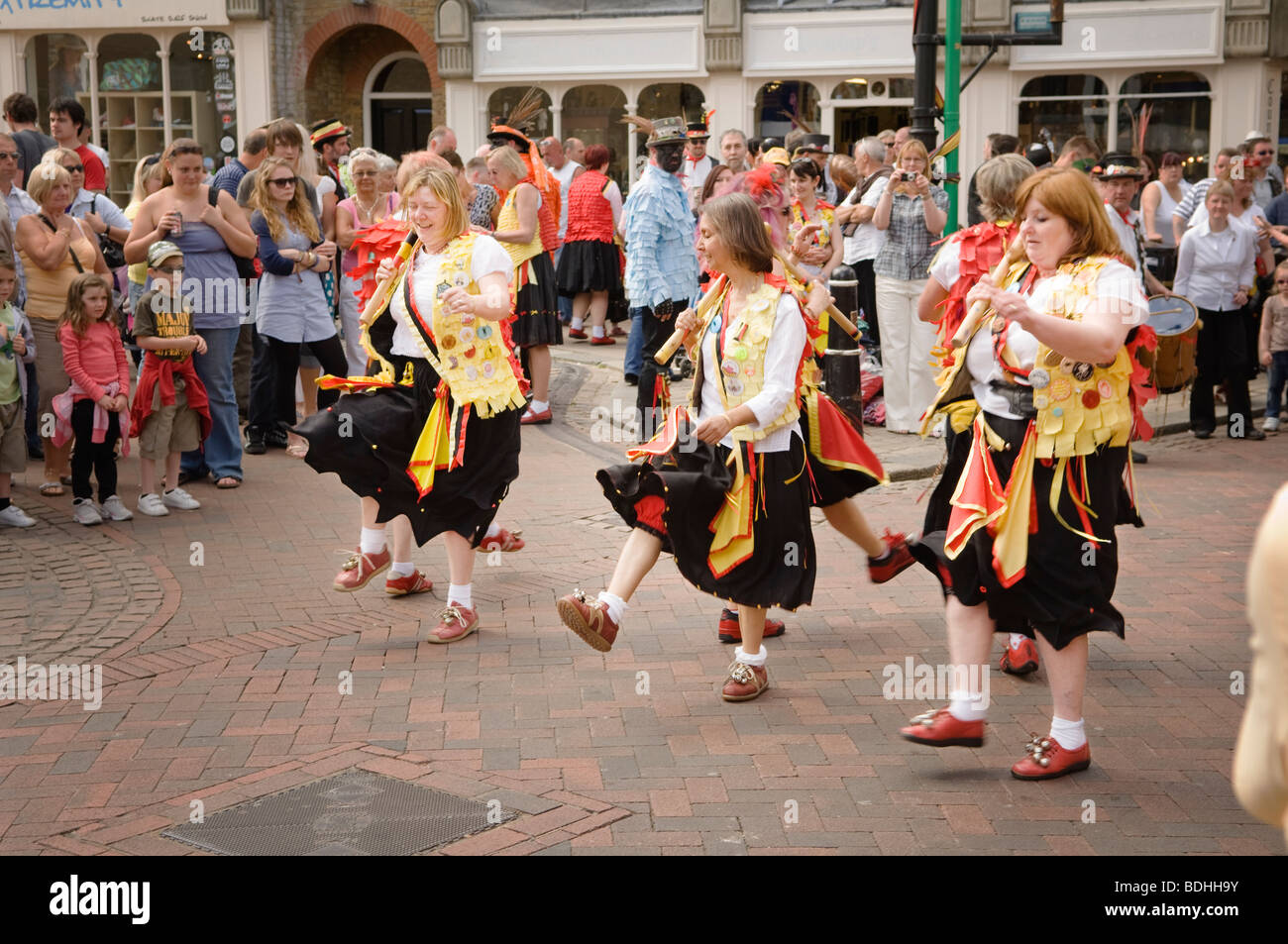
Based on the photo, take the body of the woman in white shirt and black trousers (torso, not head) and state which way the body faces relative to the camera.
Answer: toward the camera

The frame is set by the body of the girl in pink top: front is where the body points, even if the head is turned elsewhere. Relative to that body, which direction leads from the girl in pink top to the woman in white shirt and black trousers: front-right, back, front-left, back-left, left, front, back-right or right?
front-left

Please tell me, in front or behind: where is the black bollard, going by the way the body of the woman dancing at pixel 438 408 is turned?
behind

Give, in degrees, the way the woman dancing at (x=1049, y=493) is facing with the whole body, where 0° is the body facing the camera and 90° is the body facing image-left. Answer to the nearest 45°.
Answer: approximately 45°

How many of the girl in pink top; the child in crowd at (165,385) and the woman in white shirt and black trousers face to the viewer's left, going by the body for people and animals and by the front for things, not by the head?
0

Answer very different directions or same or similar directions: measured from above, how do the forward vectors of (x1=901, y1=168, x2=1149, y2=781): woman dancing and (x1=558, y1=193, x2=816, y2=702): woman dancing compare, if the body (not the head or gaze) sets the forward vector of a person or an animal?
same or similar directions

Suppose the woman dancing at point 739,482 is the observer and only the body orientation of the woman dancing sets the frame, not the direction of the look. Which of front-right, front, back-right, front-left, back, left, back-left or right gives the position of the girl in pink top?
right

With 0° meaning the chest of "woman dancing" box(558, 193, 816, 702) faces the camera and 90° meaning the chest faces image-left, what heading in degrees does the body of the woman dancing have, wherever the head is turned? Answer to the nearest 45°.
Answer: approximately 45°

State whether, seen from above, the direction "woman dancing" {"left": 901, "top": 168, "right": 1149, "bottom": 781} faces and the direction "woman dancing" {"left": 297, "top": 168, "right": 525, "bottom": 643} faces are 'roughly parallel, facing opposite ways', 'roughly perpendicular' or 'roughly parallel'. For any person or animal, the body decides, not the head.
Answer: roughly parallel

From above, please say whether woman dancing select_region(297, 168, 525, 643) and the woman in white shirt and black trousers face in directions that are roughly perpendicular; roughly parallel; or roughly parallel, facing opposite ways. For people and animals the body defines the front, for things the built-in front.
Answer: roughly parallel

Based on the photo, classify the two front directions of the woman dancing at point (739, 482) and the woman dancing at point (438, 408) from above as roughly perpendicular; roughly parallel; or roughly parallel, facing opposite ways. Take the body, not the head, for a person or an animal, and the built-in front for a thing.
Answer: roughly parallel

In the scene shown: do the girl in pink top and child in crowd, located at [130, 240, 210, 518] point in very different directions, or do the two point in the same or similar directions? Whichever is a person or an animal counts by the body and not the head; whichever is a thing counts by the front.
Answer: same or similar directions

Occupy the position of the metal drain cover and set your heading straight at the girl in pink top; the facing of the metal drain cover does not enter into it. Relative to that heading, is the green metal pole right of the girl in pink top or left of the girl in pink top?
right

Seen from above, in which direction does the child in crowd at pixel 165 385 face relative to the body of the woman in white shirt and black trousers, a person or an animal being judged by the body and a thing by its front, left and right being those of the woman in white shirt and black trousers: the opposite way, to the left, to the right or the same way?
to the left

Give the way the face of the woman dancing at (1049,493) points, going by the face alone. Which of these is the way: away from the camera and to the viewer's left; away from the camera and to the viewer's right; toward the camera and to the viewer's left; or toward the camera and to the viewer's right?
toward the camera and to the viewer's left

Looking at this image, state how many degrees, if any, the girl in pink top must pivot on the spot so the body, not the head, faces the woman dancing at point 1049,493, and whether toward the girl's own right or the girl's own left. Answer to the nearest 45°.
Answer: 0° — they already face them

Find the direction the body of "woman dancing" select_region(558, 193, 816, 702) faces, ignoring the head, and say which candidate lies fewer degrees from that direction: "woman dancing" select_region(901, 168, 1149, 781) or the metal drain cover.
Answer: the metal drain cover
